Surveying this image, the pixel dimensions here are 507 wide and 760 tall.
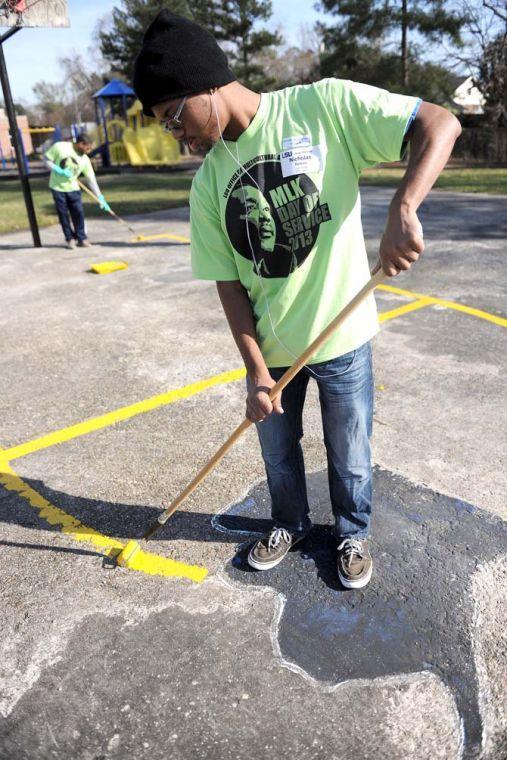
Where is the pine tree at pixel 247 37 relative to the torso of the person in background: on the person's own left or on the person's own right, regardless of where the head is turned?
on the person's own left

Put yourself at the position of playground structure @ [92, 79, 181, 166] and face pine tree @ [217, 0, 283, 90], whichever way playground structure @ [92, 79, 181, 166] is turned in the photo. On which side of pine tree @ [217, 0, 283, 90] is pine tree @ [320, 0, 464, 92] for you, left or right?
right

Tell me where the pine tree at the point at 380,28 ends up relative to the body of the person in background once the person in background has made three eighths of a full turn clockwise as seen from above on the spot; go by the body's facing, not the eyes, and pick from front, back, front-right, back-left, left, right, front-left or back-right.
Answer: back-right

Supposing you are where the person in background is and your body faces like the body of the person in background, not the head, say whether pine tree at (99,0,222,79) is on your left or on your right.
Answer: on your left

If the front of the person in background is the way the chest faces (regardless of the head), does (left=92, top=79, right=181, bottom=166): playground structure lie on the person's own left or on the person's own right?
on the person's own left

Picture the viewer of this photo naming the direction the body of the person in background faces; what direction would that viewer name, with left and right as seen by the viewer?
facing the viewer and to the right of the viewer
